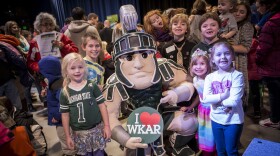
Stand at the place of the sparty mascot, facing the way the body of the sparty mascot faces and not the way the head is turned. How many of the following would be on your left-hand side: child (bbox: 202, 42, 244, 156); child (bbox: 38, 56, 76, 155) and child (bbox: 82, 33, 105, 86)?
1

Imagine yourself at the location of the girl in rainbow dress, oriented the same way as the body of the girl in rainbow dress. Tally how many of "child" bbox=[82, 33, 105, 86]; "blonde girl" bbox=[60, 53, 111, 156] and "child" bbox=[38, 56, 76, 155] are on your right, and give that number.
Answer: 3

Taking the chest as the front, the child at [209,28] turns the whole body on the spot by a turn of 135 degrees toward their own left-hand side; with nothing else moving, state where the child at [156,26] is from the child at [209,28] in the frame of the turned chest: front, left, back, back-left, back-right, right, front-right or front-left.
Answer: left

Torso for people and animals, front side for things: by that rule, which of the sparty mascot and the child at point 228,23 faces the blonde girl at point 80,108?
the child

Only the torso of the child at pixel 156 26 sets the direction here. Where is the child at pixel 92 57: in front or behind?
in front

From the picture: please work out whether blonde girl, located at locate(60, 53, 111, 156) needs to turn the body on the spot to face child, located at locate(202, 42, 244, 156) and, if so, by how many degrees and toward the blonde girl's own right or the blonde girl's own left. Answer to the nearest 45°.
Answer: approximately 90° to the blonde girl's own left

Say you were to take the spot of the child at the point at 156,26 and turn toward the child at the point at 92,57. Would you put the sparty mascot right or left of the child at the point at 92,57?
left
